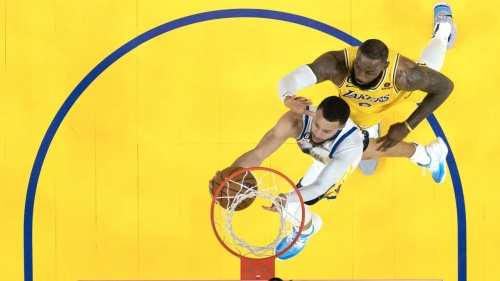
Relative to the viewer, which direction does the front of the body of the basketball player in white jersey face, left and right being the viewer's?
facing the viewer and to the left of the viewer

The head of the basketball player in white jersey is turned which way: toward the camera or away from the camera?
toward the camera

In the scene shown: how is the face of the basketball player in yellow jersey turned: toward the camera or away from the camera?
toward the camera

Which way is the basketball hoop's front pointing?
away from the camera

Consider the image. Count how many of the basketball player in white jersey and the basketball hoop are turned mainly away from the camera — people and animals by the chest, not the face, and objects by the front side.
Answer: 1

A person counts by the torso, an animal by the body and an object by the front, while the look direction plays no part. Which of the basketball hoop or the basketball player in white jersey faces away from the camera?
the basketball hoop
